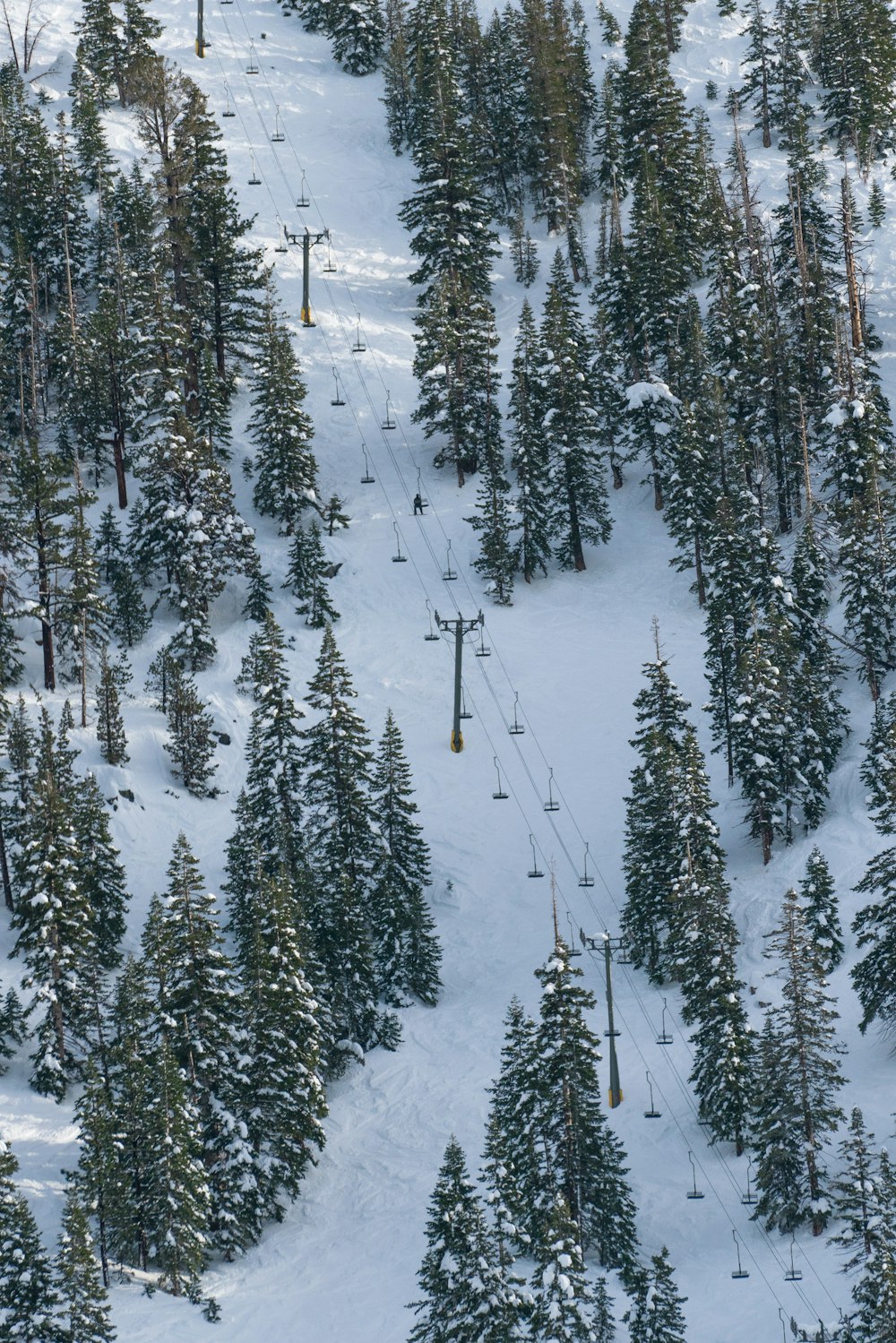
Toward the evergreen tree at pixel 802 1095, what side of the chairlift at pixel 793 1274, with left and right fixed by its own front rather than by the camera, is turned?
front

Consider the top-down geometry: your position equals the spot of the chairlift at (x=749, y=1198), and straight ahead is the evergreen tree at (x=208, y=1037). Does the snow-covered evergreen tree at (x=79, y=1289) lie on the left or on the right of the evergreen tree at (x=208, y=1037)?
left

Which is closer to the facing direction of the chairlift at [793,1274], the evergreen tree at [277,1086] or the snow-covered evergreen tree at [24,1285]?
the evergreen tree

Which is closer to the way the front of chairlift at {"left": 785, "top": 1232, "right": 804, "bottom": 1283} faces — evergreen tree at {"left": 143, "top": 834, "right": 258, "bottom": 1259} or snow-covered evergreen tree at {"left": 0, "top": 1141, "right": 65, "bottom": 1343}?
the evergreen tree

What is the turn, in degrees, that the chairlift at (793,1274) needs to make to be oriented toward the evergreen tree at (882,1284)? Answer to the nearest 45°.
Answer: approximately 90° to its right

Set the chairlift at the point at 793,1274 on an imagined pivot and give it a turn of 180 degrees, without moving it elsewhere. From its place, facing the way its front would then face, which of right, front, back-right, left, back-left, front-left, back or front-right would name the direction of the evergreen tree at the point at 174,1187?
right

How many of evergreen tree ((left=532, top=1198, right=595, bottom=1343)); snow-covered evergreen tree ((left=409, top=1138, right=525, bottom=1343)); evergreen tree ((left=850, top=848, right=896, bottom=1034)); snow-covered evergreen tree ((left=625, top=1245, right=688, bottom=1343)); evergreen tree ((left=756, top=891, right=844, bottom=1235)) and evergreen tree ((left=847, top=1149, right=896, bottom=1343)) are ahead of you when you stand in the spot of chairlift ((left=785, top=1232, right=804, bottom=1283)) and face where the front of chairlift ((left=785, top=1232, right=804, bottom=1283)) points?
2

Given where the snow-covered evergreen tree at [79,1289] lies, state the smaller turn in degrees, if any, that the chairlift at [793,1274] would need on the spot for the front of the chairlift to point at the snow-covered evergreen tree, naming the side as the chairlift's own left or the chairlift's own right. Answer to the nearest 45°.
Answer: approximately 90° to the chairlift's own left

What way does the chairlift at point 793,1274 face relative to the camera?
away from the camera

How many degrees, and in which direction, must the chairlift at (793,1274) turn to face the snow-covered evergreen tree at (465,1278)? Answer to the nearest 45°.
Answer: approximately 135° to its left

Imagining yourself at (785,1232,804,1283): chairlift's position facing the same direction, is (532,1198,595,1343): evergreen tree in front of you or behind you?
behind

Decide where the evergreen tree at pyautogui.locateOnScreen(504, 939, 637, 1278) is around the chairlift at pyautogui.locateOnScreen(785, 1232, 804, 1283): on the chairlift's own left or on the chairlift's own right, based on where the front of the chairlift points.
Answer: on the chairlift's own left

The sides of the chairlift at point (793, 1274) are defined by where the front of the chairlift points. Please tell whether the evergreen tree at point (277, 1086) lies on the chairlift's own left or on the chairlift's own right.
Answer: on the chairlift's own left
